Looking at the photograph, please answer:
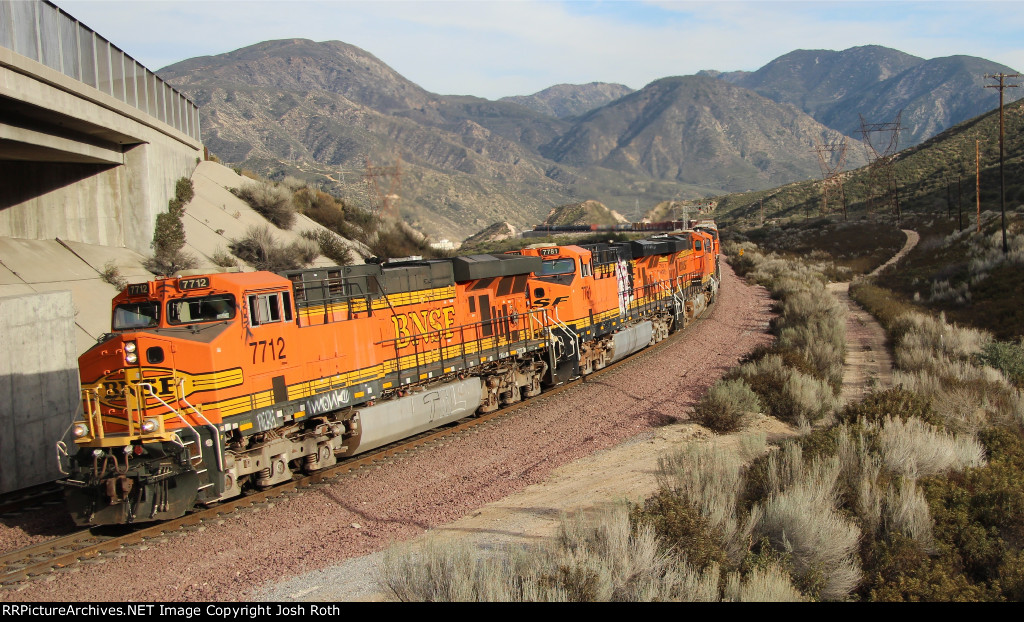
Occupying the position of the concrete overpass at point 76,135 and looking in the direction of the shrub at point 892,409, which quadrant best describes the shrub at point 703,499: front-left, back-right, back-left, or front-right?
front-right

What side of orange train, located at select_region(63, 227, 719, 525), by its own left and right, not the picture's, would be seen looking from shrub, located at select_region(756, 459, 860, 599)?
left

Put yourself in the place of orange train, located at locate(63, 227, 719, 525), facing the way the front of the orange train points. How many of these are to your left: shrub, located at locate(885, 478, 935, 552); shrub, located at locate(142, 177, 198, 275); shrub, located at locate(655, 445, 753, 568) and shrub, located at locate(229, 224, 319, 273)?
2

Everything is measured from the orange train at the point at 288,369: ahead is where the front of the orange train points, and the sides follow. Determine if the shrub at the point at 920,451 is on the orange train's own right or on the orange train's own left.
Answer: on the orange train's own left

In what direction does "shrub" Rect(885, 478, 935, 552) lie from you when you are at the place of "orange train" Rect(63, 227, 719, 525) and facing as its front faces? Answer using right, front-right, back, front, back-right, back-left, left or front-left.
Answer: left

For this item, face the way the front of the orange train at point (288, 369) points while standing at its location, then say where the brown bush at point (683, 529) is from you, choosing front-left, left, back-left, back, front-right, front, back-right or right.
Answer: left

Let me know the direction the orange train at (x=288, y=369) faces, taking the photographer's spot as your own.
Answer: facing the viewer and to the left of the viewer

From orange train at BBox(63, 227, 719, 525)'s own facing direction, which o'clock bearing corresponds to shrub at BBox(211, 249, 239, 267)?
The shrub is roughly at 4 o'clock from the orange train.

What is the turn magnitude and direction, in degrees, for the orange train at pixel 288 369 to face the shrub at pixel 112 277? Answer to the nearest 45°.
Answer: approximately 90° to its right

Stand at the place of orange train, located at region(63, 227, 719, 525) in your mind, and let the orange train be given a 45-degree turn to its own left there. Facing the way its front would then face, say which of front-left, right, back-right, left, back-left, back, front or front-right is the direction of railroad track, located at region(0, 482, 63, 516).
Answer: right

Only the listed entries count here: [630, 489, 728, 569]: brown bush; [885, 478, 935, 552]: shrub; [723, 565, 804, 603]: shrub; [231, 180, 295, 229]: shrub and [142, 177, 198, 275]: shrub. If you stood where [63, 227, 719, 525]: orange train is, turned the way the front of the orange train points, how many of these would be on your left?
3

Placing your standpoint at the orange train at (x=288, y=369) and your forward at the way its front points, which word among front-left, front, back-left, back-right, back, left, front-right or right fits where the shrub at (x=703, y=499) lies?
left

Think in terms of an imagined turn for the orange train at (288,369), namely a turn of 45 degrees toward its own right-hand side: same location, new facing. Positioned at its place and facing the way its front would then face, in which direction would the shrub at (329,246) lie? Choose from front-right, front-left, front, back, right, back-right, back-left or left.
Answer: right

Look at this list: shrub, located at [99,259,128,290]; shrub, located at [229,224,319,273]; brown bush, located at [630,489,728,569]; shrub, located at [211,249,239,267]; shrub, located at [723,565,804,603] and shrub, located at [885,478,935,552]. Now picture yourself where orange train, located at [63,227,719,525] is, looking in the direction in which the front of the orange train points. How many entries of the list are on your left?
3

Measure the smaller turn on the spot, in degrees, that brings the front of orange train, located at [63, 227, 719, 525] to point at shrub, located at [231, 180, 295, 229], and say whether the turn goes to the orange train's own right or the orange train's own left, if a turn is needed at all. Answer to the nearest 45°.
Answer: approximately 135° to the orange train's own right

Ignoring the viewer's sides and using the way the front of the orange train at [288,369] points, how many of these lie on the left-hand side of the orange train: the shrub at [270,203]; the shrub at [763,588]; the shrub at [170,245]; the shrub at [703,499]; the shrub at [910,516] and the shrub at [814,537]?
4
